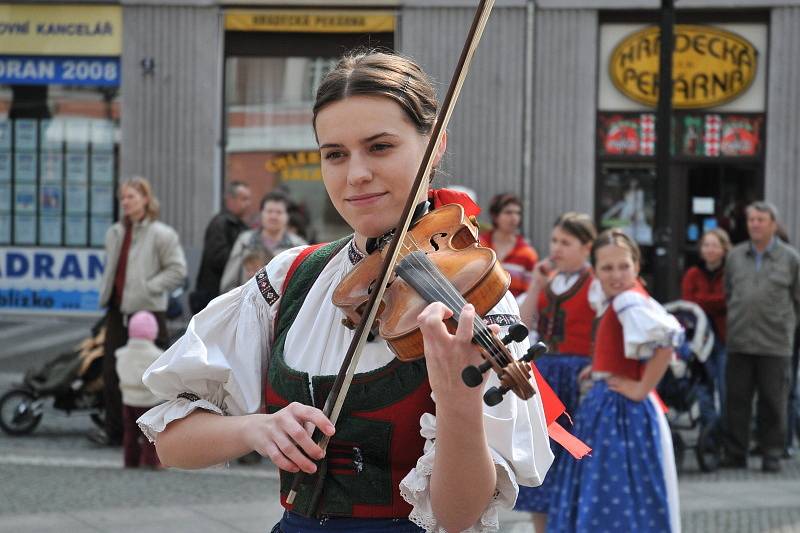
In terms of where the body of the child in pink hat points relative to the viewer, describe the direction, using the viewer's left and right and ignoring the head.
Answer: facing away from the viewer

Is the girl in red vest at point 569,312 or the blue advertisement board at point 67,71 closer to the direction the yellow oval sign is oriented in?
the girl in red vest

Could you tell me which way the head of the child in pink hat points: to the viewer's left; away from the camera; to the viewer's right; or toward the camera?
away from the camera

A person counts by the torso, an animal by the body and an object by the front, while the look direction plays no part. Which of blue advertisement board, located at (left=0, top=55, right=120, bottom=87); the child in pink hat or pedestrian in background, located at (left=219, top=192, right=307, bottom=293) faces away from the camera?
the child in pink hat

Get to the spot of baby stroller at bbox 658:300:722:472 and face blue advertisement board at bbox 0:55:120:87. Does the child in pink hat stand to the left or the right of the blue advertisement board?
left
